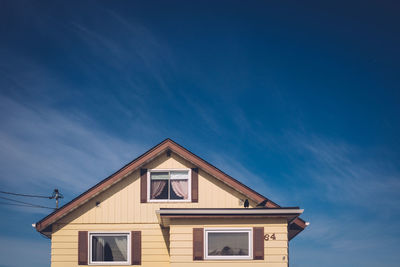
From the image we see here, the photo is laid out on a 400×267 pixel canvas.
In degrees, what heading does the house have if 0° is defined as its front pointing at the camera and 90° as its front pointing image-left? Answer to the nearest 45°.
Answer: approximately 0°
